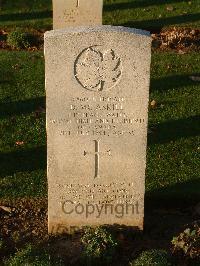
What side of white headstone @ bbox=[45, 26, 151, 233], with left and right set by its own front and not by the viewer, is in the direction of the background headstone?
back

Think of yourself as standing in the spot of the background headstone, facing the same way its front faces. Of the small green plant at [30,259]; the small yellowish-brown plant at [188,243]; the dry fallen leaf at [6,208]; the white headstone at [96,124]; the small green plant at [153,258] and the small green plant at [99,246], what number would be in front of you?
6

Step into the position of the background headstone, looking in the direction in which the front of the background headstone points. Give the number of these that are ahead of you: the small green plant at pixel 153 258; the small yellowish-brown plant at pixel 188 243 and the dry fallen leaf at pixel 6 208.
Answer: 3

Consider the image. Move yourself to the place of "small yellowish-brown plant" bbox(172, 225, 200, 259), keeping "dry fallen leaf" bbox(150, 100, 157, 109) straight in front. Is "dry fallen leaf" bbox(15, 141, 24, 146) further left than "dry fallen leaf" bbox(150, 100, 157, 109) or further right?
left

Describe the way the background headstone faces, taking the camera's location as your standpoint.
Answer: facing the viewer

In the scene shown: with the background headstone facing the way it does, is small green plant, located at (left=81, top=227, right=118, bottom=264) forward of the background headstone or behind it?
forward

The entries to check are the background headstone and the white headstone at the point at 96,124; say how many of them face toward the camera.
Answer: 2

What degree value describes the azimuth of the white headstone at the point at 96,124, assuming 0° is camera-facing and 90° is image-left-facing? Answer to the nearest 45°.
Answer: approximately 0°

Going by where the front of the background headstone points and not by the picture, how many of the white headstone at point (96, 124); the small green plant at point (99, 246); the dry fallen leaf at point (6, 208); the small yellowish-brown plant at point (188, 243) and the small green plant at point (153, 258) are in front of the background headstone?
5

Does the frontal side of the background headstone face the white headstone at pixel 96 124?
yes

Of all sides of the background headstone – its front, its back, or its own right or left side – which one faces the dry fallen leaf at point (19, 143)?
front

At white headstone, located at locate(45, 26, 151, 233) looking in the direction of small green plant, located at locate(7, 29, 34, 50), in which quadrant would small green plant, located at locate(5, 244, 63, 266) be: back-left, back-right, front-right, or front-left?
back-left

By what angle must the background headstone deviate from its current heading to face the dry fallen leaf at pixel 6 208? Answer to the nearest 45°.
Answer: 0° — it already faces it
